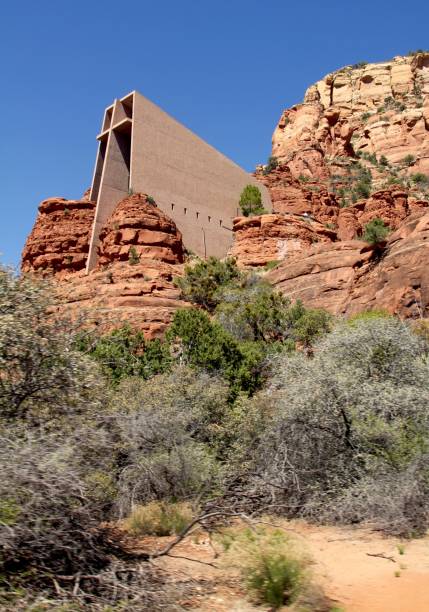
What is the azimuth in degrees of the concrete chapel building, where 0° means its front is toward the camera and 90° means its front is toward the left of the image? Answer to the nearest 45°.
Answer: approximately 45°

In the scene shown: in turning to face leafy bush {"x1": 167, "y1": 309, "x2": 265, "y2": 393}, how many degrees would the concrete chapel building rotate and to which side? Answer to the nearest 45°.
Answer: approximately 45° to its left

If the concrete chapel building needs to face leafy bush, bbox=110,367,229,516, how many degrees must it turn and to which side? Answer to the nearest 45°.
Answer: approximately 45° to its left
